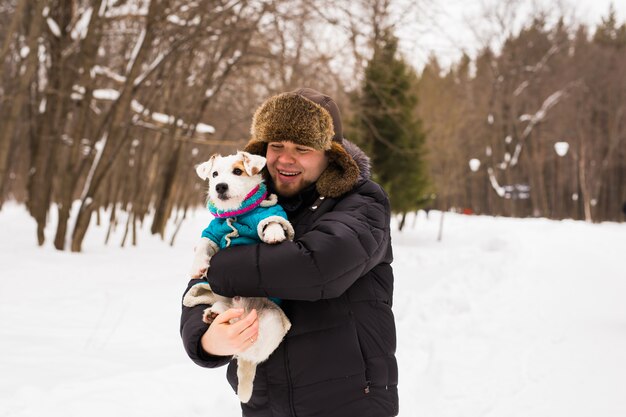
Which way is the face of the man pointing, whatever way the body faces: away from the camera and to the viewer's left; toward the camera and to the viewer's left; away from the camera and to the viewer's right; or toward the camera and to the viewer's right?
toward the camera and to the viewer's left

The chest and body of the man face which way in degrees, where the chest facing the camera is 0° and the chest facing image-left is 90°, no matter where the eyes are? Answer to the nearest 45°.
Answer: approximately 45°

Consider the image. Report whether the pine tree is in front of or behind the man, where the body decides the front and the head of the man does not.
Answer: behind
